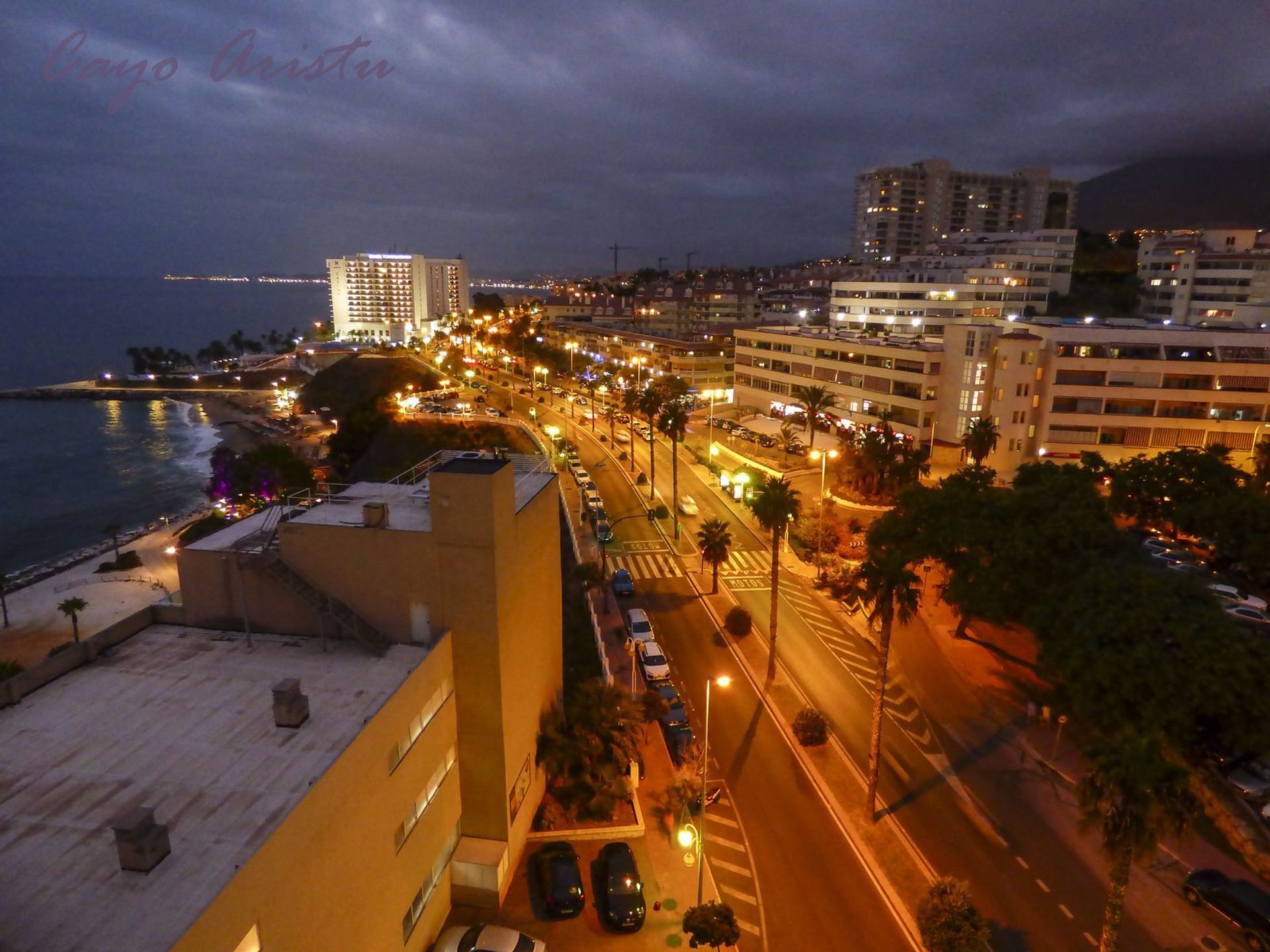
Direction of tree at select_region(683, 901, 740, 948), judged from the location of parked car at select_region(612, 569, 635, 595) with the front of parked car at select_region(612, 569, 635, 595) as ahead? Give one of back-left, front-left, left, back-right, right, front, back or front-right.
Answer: front

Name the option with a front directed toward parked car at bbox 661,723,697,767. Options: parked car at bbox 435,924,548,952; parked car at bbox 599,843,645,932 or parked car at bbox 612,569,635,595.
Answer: parked car at bbox 612,569,635,595

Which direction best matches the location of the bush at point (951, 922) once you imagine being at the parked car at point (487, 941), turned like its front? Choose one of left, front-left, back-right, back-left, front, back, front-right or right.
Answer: back

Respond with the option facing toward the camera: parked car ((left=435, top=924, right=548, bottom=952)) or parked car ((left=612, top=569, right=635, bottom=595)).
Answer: parked car ((left=612, top=569, right=635, bottom=595))

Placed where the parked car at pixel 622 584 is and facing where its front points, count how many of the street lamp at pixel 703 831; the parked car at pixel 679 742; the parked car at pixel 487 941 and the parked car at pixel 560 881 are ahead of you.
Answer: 4

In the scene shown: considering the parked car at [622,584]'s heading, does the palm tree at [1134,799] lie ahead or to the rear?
ahead

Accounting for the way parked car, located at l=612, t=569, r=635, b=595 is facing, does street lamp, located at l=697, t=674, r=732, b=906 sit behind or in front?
in front

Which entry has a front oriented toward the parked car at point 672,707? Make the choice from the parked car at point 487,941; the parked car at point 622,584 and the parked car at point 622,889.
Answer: the parked car at point 622,584

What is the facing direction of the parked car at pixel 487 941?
to the viewer's left

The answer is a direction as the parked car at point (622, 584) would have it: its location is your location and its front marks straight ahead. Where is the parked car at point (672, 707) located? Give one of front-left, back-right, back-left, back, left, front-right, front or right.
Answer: front

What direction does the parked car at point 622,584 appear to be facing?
toward the camera

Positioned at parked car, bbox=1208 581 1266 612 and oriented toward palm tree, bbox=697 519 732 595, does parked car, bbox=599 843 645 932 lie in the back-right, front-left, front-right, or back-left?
front-left

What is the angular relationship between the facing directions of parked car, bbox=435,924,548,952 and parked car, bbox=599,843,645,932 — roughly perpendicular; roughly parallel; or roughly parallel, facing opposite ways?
roughly perpendicular

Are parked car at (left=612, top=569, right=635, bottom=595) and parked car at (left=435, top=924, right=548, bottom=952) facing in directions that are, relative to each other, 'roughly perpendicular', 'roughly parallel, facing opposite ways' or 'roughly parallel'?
roughly perpendicular

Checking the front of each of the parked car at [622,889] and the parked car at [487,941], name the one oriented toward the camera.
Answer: the parked car at [622,889]

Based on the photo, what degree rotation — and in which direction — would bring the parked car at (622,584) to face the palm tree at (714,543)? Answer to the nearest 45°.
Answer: approximately 90° to its left
